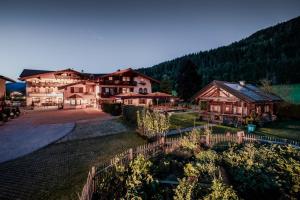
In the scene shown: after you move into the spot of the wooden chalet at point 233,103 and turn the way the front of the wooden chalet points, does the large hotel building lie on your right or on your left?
on your right

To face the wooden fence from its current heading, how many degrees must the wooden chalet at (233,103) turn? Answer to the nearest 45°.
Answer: approximately 45° to its left

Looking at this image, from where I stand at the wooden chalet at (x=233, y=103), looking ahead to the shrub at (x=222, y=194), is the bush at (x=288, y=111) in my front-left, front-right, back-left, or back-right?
back-left

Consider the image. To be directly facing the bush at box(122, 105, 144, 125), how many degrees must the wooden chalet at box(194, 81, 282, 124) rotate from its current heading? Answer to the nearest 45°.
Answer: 0° — it already faces it

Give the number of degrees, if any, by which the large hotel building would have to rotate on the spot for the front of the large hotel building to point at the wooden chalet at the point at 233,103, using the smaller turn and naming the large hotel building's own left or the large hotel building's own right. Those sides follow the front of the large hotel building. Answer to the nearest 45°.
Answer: approximately 45° to the large hotel building's own left

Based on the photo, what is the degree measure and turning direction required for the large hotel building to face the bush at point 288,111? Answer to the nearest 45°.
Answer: approximately 45° to its left

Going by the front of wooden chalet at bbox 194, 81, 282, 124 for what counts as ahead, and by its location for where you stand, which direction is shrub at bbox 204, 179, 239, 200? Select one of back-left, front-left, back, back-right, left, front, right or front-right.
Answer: front-left

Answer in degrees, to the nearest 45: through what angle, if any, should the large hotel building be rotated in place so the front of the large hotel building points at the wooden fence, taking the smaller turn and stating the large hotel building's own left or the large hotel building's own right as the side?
0° — it already faces it

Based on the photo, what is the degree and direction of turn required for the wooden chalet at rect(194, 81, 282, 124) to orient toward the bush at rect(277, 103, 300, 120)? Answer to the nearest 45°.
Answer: approximately 180°

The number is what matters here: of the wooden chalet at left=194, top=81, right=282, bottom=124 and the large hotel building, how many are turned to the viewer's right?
0

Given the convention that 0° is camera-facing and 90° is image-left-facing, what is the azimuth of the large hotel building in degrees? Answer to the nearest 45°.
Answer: approximately 0°
